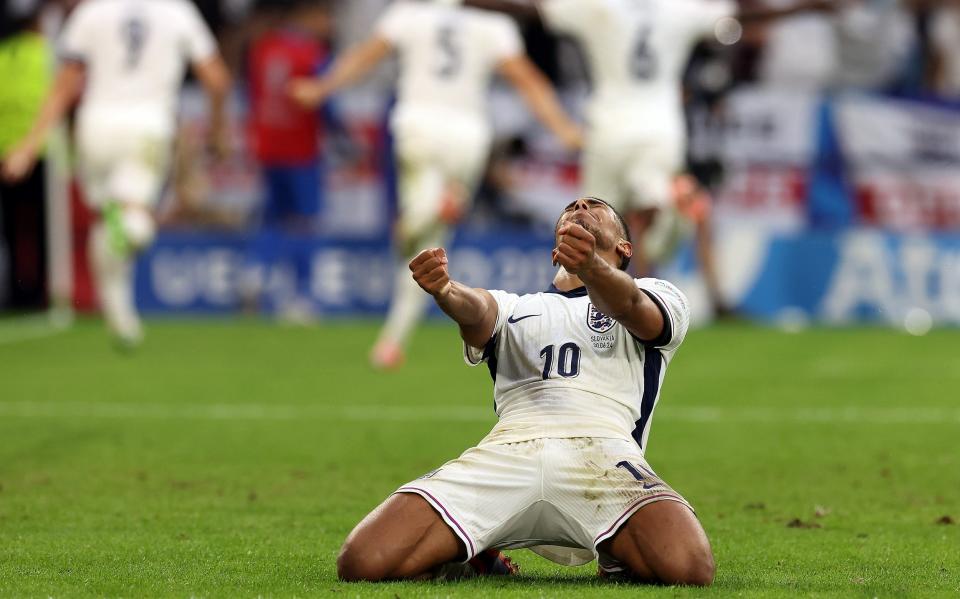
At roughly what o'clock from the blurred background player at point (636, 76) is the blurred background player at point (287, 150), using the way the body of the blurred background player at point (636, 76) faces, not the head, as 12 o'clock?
the blurred background player at point (287, 150) is roughly at 11 o'clock from the blurred background player at point (636, 76).

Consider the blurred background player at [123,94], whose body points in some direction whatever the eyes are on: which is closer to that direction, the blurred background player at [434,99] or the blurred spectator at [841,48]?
the blurred spectator

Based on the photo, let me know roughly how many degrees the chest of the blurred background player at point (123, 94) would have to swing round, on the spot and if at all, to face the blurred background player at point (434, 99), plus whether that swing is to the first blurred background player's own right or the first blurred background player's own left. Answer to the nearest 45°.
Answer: approximately 135° to the first blurred background player's own right

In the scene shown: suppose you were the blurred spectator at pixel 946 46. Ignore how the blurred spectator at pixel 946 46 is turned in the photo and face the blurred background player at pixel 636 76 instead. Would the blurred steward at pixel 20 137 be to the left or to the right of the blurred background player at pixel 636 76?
right

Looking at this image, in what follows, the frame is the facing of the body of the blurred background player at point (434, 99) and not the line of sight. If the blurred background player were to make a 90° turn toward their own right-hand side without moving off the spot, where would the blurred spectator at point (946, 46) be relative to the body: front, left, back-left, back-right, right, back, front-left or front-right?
front-left

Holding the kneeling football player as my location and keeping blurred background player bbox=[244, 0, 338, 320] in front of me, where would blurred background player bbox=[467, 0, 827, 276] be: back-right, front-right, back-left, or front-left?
front-right

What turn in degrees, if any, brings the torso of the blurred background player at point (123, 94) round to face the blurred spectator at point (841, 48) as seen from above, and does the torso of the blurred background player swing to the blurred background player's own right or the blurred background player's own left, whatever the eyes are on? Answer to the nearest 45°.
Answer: approximately 45° to the blurred background player's own right

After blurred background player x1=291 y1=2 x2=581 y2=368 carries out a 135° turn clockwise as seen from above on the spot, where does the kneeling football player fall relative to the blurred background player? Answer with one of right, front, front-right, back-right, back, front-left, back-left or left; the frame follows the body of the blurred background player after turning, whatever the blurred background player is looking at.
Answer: front-right

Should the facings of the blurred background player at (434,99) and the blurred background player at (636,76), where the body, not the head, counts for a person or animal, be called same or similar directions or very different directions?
same or similar directions

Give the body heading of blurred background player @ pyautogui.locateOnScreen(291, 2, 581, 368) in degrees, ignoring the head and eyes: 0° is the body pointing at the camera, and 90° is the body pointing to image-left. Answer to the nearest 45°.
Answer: approximately 180°

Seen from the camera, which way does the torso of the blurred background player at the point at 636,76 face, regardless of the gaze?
away from the camera

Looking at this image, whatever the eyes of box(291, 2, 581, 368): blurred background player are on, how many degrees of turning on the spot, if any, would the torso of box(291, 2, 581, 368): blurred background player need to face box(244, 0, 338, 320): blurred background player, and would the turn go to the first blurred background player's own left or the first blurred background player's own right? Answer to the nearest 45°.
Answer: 0° — they already face them

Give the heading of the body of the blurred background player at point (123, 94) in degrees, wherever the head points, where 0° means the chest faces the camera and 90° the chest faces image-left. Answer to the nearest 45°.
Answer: approximately 180°

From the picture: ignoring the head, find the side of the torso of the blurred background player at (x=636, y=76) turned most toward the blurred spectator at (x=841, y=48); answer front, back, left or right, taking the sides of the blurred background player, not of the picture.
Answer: front

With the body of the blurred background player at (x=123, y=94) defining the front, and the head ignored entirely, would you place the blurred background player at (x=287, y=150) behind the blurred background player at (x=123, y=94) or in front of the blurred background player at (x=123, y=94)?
in front
